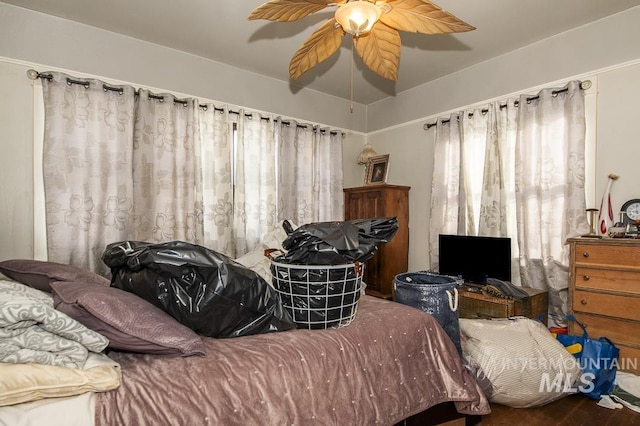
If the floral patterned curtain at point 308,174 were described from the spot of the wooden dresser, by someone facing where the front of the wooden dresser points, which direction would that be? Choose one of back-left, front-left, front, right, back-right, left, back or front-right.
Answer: front-right

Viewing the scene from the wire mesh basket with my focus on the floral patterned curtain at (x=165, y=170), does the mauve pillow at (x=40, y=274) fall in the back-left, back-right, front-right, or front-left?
front-left

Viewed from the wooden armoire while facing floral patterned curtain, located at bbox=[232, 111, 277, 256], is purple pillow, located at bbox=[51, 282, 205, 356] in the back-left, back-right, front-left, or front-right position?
front-left

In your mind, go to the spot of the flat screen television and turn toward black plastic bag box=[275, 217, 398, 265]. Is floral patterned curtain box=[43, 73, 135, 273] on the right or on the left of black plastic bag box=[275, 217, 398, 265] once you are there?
right

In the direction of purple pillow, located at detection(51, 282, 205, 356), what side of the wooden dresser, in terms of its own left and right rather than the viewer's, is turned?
front

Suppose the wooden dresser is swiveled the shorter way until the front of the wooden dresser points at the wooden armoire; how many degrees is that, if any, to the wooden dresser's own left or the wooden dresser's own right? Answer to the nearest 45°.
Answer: approximately 45° to the wooden dresser's own right

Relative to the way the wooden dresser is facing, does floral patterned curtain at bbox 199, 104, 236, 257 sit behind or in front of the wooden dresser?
in front

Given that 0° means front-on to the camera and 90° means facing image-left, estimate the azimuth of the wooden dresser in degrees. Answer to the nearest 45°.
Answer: approximately 45°

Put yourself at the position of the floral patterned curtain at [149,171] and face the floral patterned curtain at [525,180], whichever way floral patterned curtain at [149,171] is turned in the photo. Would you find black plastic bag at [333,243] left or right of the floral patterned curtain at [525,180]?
right

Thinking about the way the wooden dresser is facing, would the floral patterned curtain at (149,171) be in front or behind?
in front

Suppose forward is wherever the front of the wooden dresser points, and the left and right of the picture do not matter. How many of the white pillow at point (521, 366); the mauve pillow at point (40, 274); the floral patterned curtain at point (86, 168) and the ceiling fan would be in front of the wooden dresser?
4

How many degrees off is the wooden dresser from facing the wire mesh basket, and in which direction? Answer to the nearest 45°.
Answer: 0° — it already faces it

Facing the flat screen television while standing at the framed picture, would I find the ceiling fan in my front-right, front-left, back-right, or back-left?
front-right

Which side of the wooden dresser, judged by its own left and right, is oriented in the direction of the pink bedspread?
front
